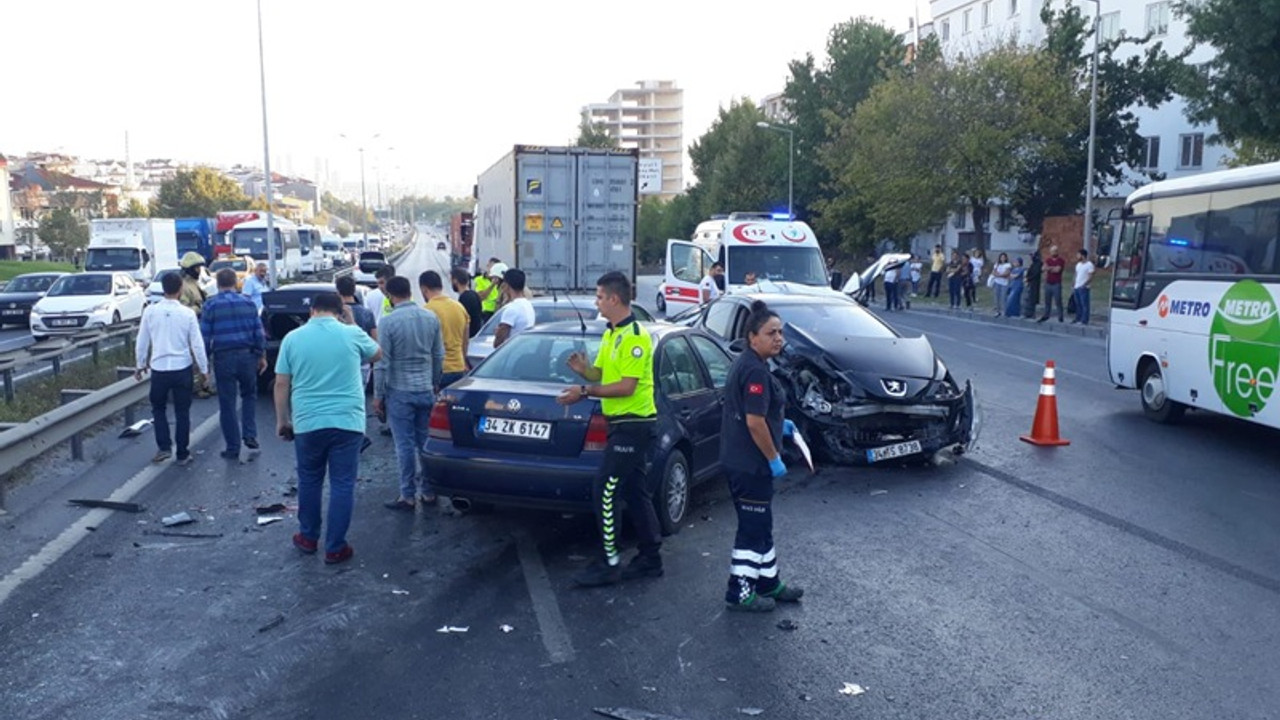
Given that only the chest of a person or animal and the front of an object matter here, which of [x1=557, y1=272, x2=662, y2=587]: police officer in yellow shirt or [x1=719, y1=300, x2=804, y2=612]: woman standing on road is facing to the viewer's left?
the police officer in yellow shirt

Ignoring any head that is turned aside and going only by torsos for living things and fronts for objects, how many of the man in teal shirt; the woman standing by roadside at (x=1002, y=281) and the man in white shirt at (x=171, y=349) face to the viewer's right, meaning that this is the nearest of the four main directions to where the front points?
0

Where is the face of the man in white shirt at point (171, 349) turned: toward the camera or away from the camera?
away from the camera

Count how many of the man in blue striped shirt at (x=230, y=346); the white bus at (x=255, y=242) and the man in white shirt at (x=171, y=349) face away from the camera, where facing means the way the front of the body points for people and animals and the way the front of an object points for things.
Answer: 2

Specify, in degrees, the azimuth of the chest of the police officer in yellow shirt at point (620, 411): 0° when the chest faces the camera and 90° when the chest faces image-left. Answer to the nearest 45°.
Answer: approximately 90°

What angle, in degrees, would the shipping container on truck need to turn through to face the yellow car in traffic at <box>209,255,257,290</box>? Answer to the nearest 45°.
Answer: approximately 45° to its left

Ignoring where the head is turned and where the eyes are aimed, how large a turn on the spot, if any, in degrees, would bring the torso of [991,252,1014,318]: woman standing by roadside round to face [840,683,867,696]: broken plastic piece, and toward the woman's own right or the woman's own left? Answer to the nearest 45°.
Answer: approximately 45° to the woman's own left

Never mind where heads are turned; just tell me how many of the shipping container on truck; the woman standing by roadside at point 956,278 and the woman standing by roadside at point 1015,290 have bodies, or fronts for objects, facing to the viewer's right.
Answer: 0

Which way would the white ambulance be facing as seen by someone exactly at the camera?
facing the viewer and to the right of the viewer

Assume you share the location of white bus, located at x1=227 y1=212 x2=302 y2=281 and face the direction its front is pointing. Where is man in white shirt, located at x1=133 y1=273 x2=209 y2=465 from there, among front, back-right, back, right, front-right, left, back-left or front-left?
front-left

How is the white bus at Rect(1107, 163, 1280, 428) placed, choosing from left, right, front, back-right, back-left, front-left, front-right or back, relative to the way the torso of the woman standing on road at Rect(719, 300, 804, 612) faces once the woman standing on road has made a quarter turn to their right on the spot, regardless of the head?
back-left

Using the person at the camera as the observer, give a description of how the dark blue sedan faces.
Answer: facing away from the viewer and to the right of the viewer

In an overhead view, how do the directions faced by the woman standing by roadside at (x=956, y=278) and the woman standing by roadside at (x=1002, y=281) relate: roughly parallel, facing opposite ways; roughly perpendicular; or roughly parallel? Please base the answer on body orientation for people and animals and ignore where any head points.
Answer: roughly parallel

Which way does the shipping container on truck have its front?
away from the camera
